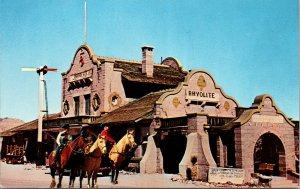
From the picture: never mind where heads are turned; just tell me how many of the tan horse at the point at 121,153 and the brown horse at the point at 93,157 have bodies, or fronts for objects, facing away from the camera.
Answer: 0

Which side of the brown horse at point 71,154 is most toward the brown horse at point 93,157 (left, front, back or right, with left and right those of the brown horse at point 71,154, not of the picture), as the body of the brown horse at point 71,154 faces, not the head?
left

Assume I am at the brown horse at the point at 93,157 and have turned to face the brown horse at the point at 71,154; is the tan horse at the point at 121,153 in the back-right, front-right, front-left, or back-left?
back-right

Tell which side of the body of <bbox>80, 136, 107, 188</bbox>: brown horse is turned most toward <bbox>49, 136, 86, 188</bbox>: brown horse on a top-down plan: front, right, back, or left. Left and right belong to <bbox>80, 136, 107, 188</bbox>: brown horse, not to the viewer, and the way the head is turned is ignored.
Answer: right

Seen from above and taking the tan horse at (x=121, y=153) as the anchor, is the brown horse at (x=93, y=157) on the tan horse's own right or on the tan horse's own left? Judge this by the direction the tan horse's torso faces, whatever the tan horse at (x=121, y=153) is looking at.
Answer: on the tan horse's own right

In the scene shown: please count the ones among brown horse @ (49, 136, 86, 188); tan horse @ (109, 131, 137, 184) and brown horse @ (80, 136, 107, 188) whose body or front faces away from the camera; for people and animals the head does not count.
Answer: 0
